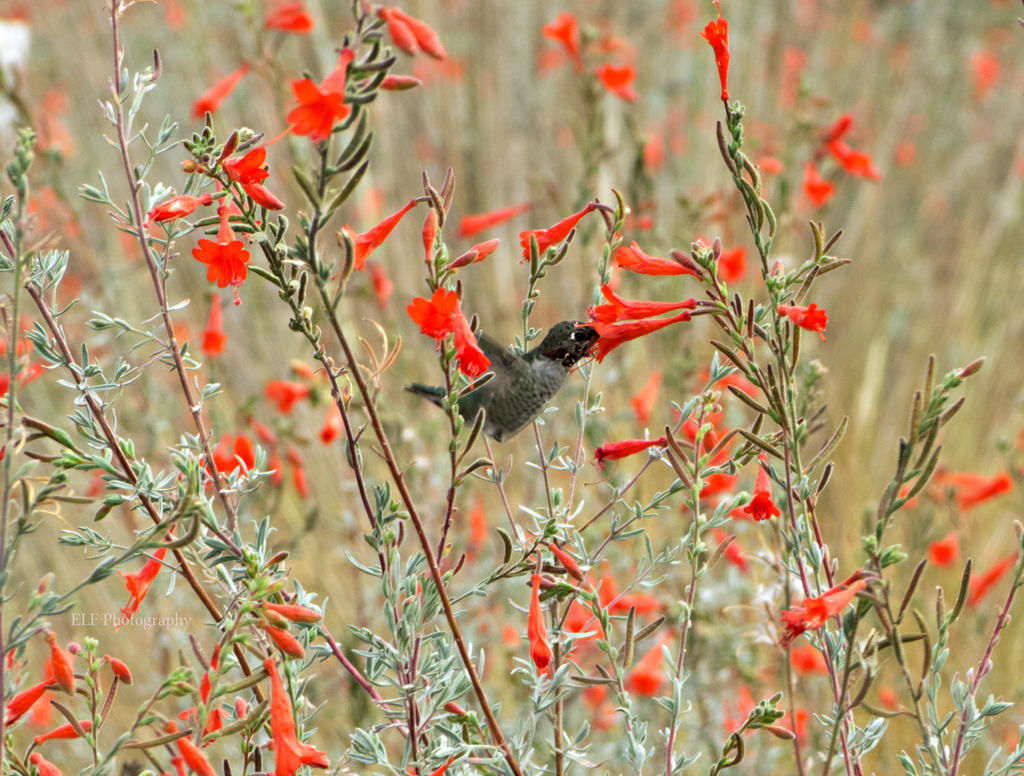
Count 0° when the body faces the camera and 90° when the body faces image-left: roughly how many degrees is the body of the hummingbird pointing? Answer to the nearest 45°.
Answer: approximately 270°

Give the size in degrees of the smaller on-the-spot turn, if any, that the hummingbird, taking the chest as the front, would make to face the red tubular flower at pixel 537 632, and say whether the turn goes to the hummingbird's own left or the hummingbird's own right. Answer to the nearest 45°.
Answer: approximately 90° to the hummingbird's own right

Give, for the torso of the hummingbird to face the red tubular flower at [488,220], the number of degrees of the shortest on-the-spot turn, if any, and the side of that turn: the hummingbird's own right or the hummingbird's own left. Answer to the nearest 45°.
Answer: approximately 90° to the hummingbird's own left
